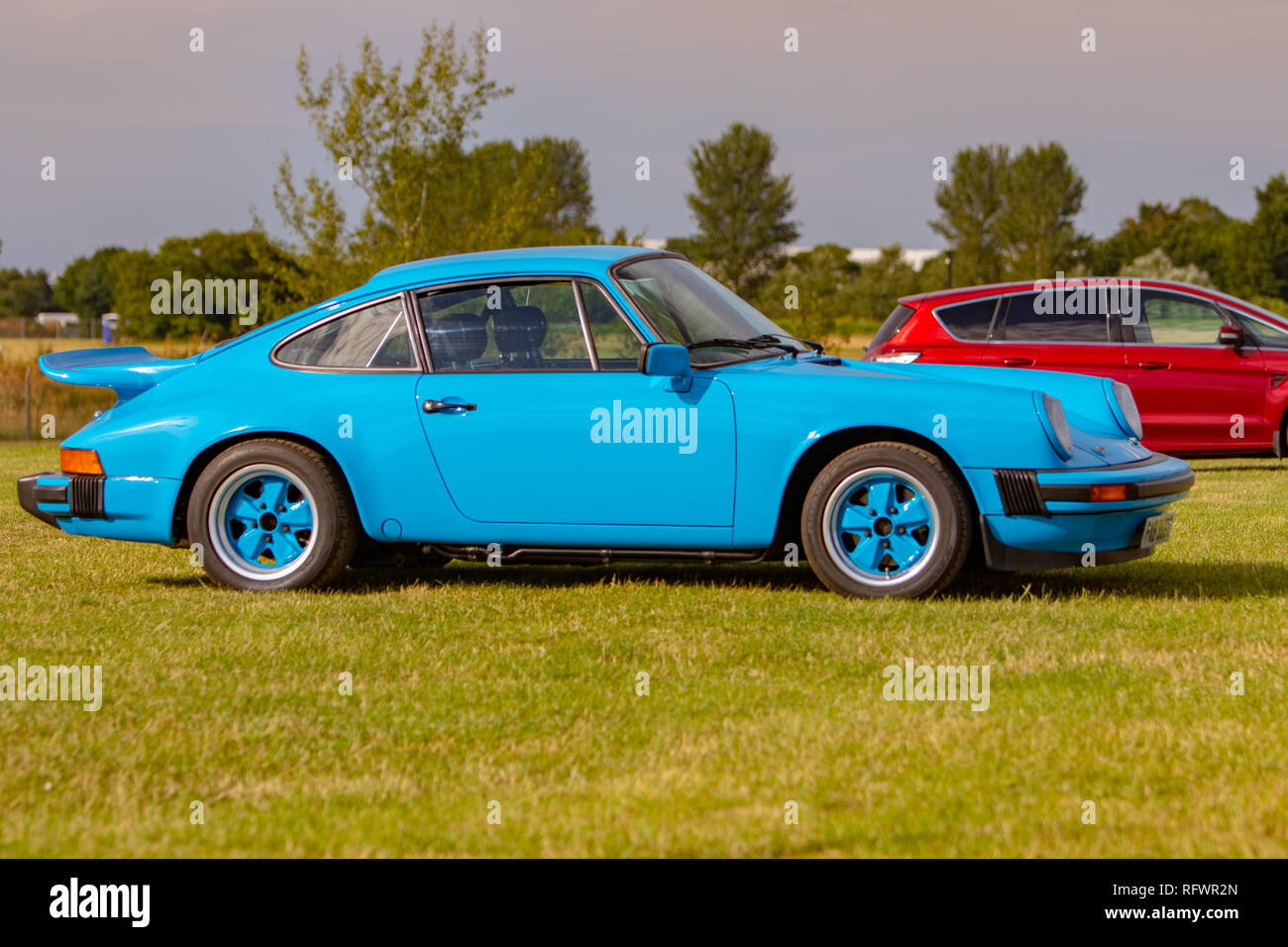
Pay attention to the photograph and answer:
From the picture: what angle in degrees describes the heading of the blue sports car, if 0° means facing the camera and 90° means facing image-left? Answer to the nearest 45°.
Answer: approximately 270°

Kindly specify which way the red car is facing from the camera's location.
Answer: facing to the right of the viewer

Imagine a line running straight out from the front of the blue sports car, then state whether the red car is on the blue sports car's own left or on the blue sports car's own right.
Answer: on the blue sports car's own left

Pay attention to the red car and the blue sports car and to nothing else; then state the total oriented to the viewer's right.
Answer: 2

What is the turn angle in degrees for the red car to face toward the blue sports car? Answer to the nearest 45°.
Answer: approximately 90° to its right
